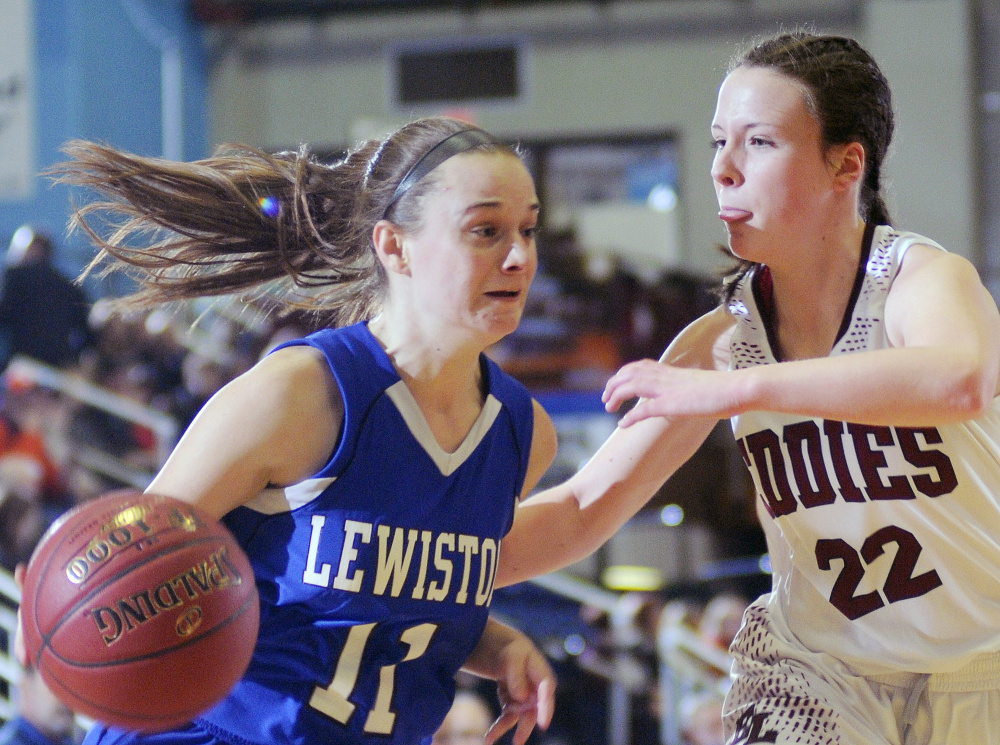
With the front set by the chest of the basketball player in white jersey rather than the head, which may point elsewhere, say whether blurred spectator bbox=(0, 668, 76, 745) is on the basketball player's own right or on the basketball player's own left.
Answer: on the basketball player's own right

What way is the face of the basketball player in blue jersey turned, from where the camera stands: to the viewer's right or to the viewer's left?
to the viewer's right

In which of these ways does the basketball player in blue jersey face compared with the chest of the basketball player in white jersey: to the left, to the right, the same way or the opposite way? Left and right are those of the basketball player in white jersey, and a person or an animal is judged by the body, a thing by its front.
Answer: to the left

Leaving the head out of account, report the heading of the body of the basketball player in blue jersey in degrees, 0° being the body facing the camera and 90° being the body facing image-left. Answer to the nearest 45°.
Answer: approximately 315°

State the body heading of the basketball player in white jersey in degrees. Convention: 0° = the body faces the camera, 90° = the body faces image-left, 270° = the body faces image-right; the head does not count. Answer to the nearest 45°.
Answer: approximately 45°

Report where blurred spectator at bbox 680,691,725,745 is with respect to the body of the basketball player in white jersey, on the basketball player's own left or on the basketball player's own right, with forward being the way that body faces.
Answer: on the basketball player's own right

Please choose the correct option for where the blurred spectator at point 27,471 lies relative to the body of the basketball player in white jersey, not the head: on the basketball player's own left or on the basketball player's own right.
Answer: on the basketball player's own right

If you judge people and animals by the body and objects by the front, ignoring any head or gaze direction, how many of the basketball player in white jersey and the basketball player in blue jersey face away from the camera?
0
